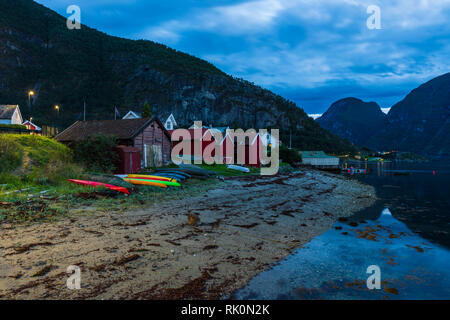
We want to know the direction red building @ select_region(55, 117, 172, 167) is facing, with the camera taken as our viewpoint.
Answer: facing the viewer and to the right of the viewer

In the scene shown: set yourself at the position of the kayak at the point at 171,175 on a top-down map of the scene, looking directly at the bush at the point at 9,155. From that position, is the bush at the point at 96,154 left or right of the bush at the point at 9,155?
right

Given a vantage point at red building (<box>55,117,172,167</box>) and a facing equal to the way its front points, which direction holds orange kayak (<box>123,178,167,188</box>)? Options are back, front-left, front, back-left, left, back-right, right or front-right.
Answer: front-right

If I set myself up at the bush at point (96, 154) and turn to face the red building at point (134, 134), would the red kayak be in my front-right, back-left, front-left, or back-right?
back-right

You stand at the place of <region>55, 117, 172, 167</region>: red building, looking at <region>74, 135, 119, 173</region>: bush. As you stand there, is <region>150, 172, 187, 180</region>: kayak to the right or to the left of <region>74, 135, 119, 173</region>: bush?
left

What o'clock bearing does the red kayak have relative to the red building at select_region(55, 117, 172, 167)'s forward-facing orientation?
The red kayak is roughly at 2 o'clock from the red building.

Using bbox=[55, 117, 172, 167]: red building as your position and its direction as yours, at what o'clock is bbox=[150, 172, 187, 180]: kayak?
The kayak is roughly at 1 o'clock from the red building.

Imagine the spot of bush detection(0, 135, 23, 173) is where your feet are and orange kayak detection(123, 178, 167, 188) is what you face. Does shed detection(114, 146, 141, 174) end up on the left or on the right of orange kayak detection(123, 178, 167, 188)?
left

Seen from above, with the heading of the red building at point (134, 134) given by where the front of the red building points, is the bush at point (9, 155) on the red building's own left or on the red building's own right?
on the red building's own right

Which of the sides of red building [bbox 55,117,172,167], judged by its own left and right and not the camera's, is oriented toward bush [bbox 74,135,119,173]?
right

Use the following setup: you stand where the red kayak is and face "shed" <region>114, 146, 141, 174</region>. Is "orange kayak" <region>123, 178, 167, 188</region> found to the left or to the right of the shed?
right

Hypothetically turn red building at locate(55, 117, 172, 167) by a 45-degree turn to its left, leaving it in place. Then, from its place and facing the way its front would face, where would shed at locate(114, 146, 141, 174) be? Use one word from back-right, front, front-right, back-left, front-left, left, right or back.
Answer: right
